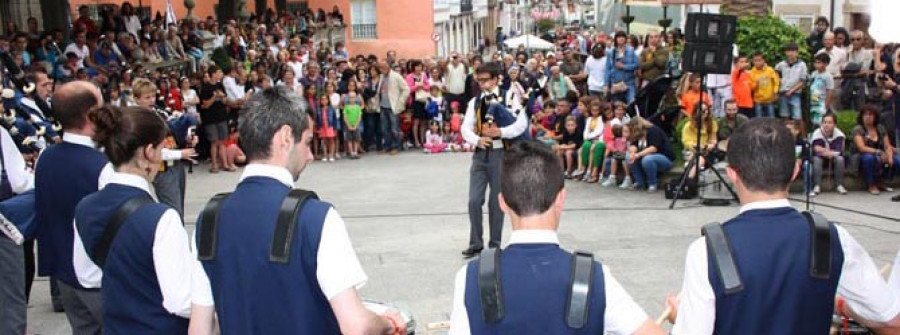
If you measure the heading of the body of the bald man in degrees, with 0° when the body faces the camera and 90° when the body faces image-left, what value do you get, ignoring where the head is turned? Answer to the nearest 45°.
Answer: approximately 225°

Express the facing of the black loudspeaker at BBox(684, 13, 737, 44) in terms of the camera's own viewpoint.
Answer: facing the viewer

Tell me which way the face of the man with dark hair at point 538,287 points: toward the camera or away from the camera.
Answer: away from the camera

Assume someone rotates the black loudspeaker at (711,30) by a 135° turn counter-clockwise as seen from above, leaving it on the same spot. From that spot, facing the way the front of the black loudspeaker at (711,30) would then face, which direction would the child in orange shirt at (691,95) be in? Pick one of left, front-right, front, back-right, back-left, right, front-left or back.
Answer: front-left

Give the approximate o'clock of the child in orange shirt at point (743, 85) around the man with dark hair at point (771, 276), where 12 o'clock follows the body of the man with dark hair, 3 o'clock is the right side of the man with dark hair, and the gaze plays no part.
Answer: The child in orange shirt is roughly at 12 o'clock from the man with dark hair.

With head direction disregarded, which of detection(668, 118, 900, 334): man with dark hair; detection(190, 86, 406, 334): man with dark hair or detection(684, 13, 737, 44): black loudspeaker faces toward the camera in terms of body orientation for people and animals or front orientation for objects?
the black loudspeaker

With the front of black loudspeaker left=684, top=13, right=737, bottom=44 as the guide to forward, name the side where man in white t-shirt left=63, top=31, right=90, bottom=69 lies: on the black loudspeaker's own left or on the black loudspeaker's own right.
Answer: on the black loudspeaker's own right

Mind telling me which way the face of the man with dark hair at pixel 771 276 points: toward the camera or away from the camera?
away from the camera

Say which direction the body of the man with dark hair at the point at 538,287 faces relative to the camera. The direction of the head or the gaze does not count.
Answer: away from the camera

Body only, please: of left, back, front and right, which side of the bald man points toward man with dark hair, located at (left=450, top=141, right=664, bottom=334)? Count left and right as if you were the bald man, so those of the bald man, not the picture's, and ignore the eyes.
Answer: right

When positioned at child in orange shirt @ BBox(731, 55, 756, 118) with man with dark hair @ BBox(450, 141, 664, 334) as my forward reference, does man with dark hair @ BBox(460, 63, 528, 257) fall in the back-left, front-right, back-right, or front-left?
front-right

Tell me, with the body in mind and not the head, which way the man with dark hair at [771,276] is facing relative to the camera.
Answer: away from the camera

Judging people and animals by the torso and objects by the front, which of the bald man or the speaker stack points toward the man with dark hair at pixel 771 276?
the speaker stack

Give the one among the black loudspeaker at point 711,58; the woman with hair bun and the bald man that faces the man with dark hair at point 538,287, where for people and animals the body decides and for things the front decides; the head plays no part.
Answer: the black loudspeaker

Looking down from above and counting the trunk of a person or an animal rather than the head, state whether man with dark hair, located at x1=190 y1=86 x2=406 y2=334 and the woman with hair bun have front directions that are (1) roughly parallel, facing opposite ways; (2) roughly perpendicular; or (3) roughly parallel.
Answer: roughly parallel

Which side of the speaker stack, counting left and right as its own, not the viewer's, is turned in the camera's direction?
front

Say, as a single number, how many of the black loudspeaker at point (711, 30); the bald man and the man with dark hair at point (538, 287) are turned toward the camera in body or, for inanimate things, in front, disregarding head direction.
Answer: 1

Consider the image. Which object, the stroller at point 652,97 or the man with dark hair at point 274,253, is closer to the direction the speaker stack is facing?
the man with dark hair

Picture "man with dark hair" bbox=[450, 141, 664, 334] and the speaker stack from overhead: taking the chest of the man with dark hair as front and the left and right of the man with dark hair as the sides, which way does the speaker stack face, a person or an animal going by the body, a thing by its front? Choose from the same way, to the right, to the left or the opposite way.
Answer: the opposite way
